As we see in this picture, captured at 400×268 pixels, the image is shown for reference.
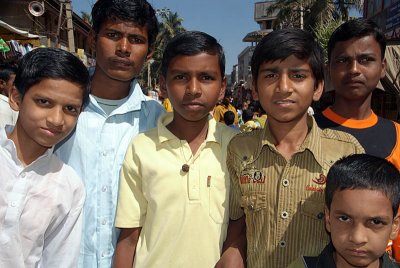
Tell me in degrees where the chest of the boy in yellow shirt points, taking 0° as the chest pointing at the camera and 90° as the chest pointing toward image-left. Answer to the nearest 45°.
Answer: approximately 0°

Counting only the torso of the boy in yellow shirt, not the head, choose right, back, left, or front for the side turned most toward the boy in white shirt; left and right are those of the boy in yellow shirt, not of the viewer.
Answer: right

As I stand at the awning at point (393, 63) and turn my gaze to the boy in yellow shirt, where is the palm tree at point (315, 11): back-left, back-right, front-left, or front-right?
back-right

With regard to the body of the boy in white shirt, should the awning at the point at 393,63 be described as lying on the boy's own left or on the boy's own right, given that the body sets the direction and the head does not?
on the boy's own left

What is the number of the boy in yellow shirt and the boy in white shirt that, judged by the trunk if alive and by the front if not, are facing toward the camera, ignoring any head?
2

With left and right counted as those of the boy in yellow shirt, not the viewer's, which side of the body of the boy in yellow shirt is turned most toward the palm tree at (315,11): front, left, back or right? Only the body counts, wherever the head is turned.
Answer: back

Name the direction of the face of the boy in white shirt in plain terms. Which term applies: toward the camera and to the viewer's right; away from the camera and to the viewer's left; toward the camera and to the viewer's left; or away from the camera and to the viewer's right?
toward the camera and to the viewer's right

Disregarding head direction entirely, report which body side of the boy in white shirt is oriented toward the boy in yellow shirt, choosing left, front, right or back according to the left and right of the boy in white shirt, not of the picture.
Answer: left

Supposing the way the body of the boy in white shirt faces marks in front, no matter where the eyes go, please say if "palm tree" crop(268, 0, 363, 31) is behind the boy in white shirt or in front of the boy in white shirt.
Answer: behind

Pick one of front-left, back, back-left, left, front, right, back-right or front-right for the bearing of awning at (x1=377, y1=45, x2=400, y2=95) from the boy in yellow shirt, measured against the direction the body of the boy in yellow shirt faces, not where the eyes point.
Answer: back-left

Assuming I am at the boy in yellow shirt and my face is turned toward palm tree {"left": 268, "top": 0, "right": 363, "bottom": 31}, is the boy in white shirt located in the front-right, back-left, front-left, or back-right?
back-left
